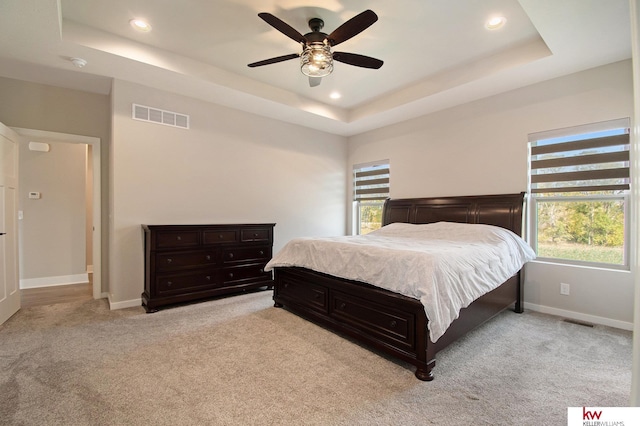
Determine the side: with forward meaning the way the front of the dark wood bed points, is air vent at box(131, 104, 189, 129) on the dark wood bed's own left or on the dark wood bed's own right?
on the dark wood bed's own right

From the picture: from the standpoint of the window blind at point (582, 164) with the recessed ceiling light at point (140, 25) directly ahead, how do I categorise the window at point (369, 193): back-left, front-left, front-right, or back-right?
front-right

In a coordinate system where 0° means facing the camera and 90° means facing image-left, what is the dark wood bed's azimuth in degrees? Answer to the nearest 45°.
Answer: approximately 45°

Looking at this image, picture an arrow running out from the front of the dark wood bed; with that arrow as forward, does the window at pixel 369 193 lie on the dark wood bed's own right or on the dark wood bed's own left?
on the dark wood bed's own right

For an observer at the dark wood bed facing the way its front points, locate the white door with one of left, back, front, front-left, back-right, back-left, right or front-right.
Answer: front-right

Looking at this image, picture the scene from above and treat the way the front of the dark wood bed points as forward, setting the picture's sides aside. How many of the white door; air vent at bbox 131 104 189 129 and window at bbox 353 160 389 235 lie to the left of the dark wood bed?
0

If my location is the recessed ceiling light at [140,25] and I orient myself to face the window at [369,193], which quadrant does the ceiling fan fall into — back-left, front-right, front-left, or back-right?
front-right
